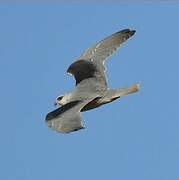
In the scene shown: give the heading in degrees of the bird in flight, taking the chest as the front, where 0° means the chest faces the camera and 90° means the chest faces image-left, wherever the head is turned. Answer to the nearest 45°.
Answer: approximately 90°
